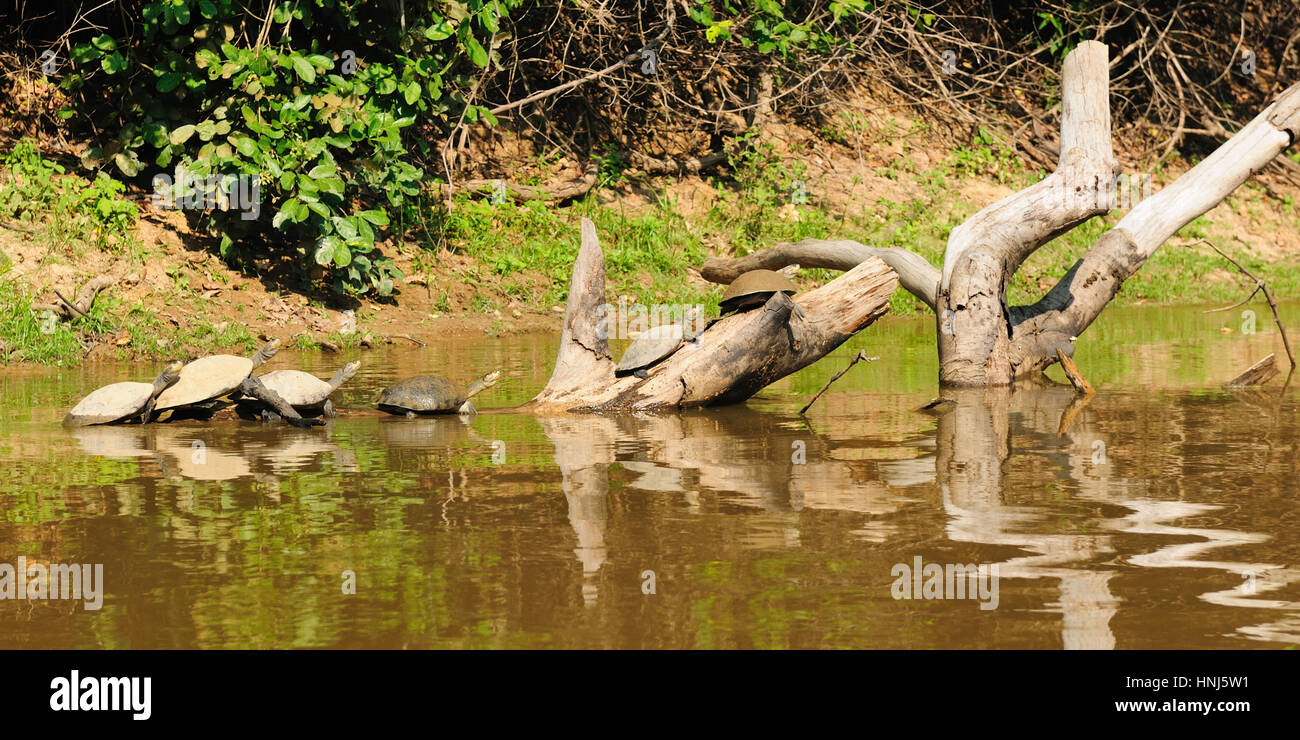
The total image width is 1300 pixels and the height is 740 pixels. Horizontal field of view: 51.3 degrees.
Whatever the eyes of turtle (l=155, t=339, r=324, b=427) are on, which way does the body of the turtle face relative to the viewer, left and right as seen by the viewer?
facing to the right of the viewer

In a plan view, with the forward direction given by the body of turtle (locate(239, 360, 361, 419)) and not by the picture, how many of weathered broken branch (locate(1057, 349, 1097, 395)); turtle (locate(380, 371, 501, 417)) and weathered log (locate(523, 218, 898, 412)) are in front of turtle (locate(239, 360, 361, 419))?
3

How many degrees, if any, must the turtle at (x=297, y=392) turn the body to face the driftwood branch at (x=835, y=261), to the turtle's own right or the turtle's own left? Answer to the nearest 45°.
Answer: approximately 45° to the turtle's own left

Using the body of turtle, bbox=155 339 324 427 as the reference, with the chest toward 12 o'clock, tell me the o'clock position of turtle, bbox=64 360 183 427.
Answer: turtle, bbox=64 360 183 427 is roughly at 6 o'clock from turtle, bbox=155 339 324 427.

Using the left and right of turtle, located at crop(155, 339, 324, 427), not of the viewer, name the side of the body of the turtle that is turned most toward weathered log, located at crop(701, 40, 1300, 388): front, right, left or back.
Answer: front

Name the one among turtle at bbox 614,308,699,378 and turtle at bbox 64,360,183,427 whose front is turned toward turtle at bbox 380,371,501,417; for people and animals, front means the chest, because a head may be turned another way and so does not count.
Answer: turtle at bbox 64,360,183,427

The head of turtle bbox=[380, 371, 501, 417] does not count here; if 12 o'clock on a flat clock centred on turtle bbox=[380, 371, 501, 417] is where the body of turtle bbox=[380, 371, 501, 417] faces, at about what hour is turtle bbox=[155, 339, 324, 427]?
turtle bbox=[155, 339, 324, 427] is roughly at 6 o'clock from turtle bbox=[380, 371, 501, 417].

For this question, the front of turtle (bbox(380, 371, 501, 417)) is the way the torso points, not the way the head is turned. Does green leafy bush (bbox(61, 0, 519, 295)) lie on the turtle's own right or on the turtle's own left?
on the turtle's own left

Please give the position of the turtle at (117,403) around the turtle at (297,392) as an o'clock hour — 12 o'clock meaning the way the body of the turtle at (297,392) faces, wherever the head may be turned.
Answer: the turtle at (117,403) is roughly at 6 o'clock from the turtle at (297,392).

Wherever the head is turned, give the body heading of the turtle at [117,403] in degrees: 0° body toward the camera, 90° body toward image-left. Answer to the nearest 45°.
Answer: approximately 270°

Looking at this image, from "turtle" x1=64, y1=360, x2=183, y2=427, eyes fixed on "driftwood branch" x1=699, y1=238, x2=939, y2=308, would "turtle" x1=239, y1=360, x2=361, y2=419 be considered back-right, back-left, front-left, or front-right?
front-right

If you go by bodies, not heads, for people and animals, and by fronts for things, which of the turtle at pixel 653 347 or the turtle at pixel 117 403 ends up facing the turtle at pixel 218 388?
the turtle at pixel 117 403

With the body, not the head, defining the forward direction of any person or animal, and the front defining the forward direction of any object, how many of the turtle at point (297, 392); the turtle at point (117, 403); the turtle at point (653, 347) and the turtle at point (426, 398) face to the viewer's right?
4

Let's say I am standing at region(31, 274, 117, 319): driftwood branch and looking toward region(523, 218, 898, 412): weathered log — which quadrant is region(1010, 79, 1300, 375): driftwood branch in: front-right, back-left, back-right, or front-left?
front-left

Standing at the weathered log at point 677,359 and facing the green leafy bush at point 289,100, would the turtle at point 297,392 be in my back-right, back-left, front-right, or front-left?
front-left

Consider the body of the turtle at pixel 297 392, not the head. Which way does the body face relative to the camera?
to the viewer's right

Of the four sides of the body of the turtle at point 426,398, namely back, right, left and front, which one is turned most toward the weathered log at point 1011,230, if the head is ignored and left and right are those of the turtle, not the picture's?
front

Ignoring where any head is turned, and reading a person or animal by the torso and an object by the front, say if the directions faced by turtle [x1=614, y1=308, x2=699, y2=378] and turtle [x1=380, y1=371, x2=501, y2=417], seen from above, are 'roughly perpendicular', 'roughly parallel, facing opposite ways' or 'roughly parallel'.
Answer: roughly parallel

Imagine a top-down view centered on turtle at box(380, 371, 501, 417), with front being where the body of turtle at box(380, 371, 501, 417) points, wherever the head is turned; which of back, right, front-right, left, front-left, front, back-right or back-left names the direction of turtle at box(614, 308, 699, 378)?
front

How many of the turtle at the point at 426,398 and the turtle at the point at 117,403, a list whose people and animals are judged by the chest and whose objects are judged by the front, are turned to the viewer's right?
2
